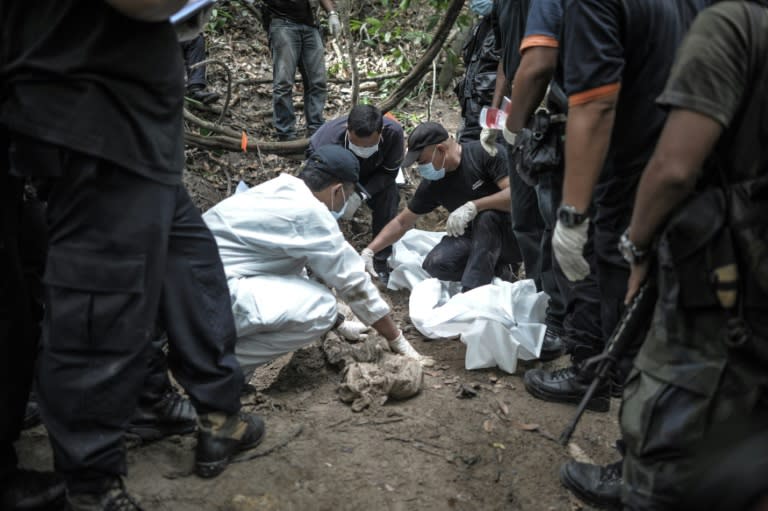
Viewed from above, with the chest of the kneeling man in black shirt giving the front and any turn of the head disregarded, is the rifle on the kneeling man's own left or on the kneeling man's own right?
on the kneeling man's own left

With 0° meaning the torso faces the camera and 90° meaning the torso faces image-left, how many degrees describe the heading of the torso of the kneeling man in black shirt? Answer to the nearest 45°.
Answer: approximately 45°

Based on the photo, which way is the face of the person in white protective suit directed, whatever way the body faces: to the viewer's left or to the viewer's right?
to the viewer's right
